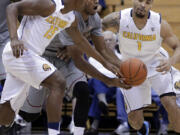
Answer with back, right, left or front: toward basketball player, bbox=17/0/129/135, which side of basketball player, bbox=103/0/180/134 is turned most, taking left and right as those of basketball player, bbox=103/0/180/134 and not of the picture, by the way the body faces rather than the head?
right

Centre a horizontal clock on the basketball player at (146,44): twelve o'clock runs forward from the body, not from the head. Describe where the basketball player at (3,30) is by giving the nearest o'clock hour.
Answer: the basketball player at (3,30) is roughly at 3 o'clock from the basketball player at (146,44).

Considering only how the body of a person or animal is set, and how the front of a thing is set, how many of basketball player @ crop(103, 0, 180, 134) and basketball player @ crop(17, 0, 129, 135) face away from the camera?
0

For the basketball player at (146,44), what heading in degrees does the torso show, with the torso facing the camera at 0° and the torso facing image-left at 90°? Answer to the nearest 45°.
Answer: approximately 0°

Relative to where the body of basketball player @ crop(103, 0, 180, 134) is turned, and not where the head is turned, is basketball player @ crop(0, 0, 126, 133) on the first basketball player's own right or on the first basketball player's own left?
on the first basketball player's own right

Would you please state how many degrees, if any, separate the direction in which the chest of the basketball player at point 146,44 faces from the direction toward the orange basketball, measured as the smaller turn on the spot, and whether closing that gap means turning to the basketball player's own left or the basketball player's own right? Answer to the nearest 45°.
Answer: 0° — they already face it

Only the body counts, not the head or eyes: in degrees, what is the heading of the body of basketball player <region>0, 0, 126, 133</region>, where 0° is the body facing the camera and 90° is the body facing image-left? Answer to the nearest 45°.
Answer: approximately 315°

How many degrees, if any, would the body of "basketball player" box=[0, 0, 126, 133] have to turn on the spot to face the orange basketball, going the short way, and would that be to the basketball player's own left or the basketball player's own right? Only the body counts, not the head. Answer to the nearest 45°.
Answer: approximately 45° to the basketball player's own left
